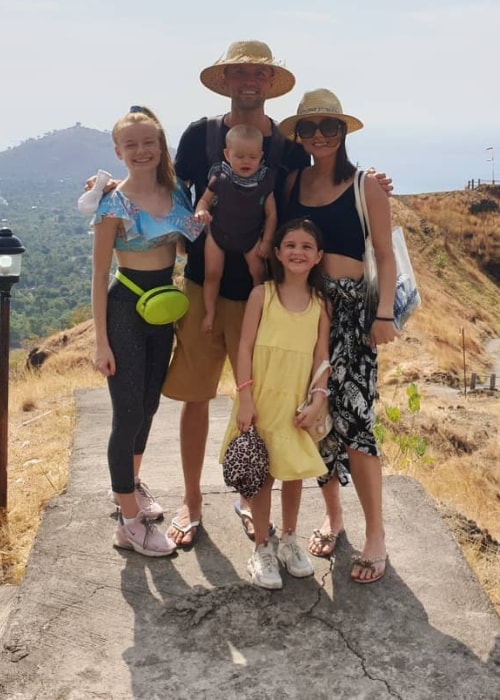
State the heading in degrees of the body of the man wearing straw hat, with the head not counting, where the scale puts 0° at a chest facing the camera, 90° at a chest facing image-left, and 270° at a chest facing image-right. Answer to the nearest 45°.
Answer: approximately 0°

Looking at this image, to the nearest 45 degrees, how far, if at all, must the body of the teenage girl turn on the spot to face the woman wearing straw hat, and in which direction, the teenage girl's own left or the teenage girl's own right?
approximately 45° to the teenage girl's own left

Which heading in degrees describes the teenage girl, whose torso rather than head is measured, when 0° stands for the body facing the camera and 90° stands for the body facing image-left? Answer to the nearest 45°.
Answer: approximately 315°

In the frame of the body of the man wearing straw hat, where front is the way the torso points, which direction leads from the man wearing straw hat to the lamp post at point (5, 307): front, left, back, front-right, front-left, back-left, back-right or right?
back-right

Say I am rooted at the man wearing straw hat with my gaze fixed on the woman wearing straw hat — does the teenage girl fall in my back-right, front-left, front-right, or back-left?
back-right
